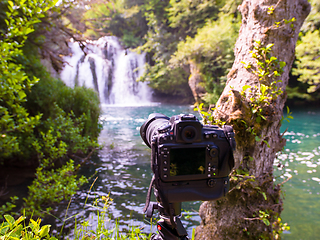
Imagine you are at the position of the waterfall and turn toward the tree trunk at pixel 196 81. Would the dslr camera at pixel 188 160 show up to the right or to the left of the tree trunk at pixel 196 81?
right

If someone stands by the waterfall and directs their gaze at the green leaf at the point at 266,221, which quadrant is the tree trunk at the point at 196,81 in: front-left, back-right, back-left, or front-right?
front-left

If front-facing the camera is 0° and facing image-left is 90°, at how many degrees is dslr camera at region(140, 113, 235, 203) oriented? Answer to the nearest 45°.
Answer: approximately 135°

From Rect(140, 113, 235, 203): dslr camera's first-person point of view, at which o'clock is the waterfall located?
The waterfall is roughly at 1 o'clock from the dslr camera.

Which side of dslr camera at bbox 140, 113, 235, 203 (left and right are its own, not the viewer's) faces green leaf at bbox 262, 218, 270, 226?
right

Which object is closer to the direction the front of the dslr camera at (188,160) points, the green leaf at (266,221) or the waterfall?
the waterfall

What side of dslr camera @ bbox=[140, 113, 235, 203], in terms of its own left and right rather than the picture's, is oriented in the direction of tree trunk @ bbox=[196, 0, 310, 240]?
right

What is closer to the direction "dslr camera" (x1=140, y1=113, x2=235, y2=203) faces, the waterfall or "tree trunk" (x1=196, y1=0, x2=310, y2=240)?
the waterfall

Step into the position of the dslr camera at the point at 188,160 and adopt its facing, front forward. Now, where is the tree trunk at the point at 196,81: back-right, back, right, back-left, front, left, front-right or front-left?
front-right

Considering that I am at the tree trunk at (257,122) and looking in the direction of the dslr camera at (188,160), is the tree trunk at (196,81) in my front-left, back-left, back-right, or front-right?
back-right
